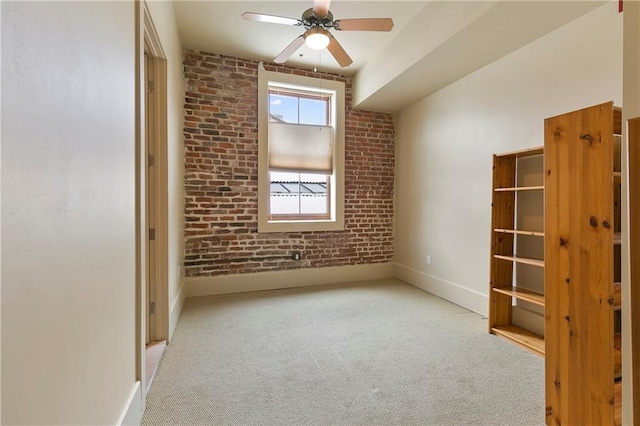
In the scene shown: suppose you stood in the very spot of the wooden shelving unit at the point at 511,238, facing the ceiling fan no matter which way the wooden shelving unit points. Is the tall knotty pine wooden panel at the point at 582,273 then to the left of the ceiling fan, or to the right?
left

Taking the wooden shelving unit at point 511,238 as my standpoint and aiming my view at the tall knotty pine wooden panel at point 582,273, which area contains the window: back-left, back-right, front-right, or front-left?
back-right

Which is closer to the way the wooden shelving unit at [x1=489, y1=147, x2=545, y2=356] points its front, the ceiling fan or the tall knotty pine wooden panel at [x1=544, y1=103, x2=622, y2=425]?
the ceiling fan

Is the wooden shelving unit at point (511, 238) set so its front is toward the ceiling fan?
yes

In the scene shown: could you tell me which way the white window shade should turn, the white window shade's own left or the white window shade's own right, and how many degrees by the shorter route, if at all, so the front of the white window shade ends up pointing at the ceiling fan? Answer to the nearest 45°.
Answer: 0° — it already faces it

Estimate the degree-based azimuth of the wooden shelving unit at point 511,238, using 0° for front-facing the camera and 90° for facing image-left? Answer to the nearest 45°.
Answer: approximately 45°
